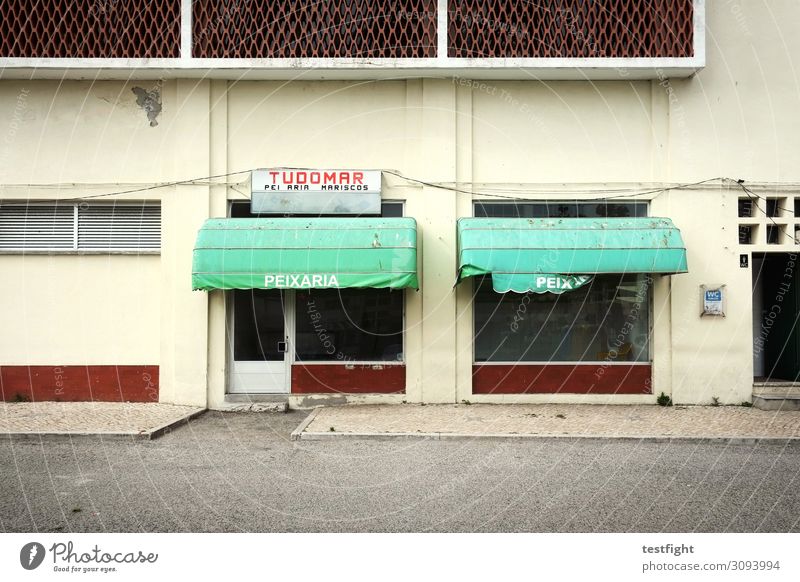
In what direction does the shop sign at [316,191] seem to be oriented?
toward the camera

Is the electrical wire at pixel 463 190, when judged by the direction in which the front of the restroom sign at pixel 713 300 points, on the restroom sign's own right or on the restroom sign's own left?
on the restroom sign's own right

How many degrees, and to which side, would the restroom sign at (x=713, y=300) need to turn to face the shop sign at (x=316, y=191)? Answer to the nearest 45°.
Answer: approximately 45° to its right

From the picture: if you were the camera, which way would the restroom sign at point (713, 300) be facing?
facing the viewer

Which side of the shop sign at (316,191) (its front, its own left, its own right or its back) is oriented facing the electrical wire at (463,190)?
left

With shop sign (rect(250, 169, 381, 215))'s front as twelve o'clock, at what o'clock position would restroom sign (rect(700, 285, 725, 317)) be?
restroom sign (rect(700, 285, 725, 317)) is roughly at 9 o'clock from shop sign (rect(250, 169, 381, 215)).

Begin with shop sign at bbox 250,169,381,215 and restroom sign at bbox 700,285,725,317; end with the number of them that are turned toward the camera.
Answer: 2
